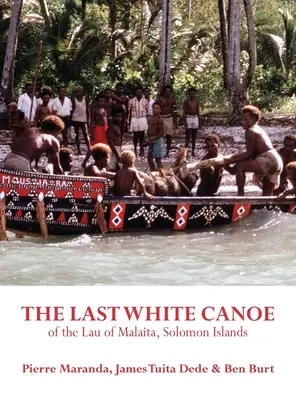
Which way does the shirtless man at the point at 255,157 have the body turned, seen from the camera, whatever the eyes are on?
to the viewer's left
